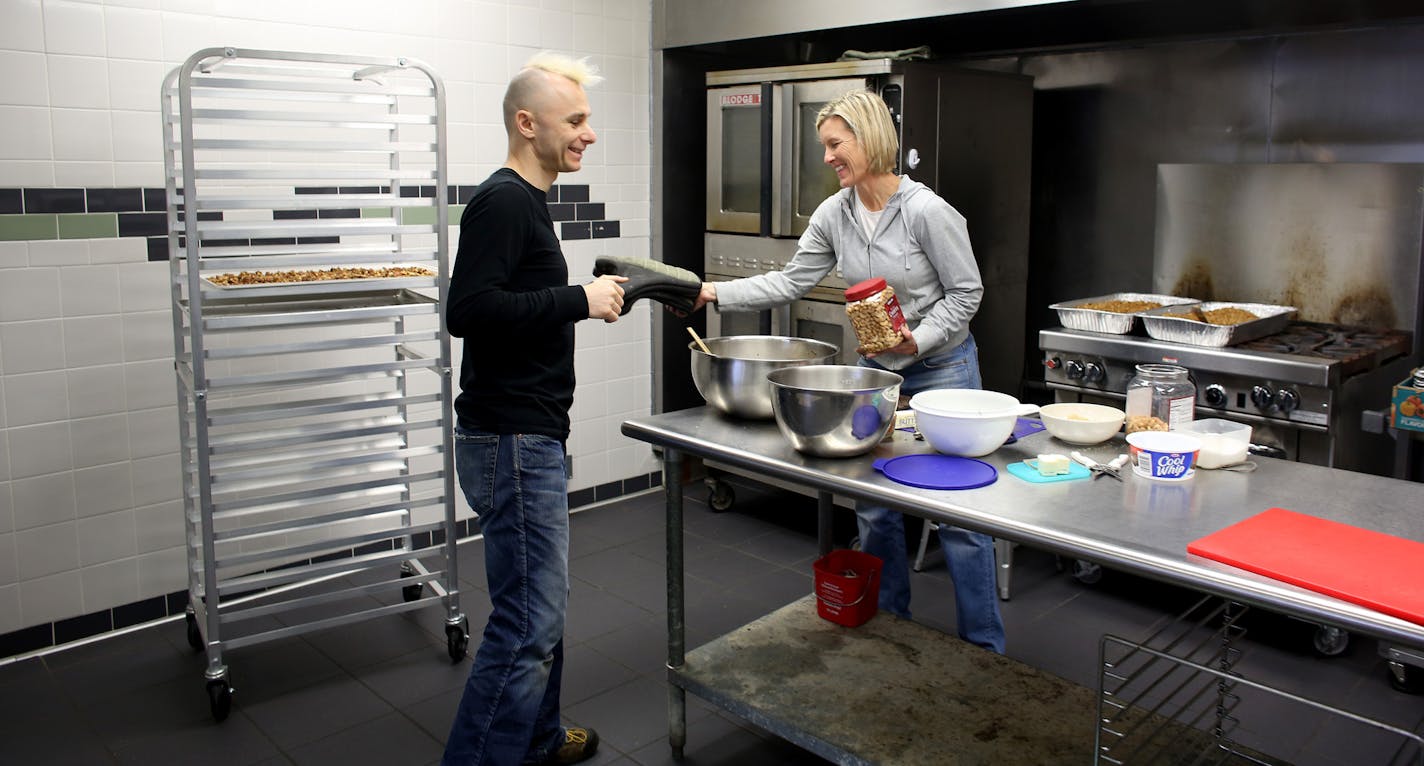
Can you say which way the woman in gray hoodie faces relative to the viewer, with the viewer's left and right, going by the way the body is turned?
facing the viewer and to the left of the viewer

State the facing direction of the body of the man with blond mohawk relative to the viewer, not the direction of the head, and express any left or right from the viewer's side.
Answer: facing to the right of the viewer

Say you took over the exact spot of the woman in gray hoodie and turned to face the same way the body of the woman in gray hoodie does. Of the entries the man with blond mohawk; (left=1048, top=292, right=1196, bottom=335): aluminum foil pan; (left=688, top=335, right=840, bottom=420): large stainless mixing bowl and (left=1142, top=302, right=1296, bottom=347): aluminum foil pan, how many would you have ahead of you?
2

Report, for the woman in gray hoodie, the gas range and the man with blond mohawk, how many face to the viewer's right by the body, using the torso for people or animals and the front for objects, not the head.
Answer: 1

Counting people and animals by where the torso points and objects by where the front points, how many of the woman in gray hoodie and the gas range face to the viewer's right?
0

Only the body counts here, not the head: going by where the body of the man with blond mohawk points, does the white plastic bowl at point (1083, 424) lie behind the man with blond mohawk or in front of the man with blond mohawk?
in front

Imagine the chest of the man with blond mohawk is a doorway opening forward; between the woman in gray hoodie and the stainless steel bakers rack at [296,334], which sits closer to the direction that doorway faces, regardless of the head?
the woman in gray hoodie

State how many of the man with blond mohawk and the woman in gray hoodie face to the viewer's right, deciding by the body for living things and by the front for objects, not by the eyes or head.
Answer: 1

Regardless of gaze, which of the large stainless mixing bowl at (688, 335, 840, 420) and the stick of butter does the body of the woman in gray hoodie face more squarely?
the large stainless mixing bowl

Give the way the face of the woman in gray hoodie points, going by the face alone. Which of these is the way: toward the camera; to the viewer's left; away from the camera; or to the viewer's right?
to the viewer's left

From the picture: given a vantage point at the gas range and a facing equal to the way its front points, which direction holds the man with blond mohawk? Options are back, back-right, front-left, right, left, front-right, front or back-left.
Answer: front
